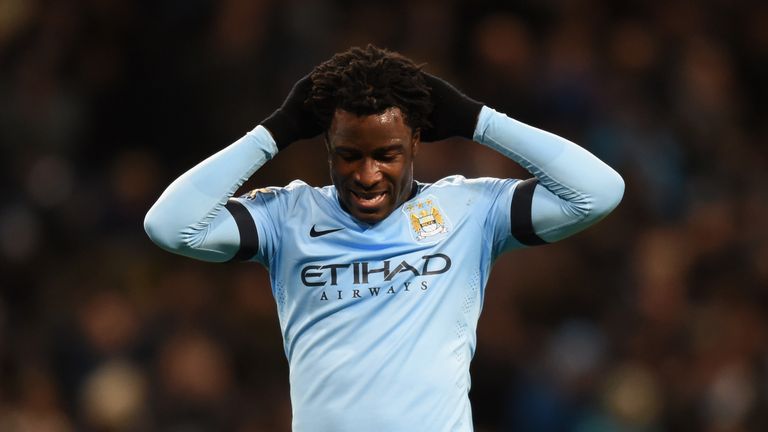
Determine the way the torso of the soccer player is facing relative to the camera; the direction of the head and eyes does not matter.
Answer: toward the camera
